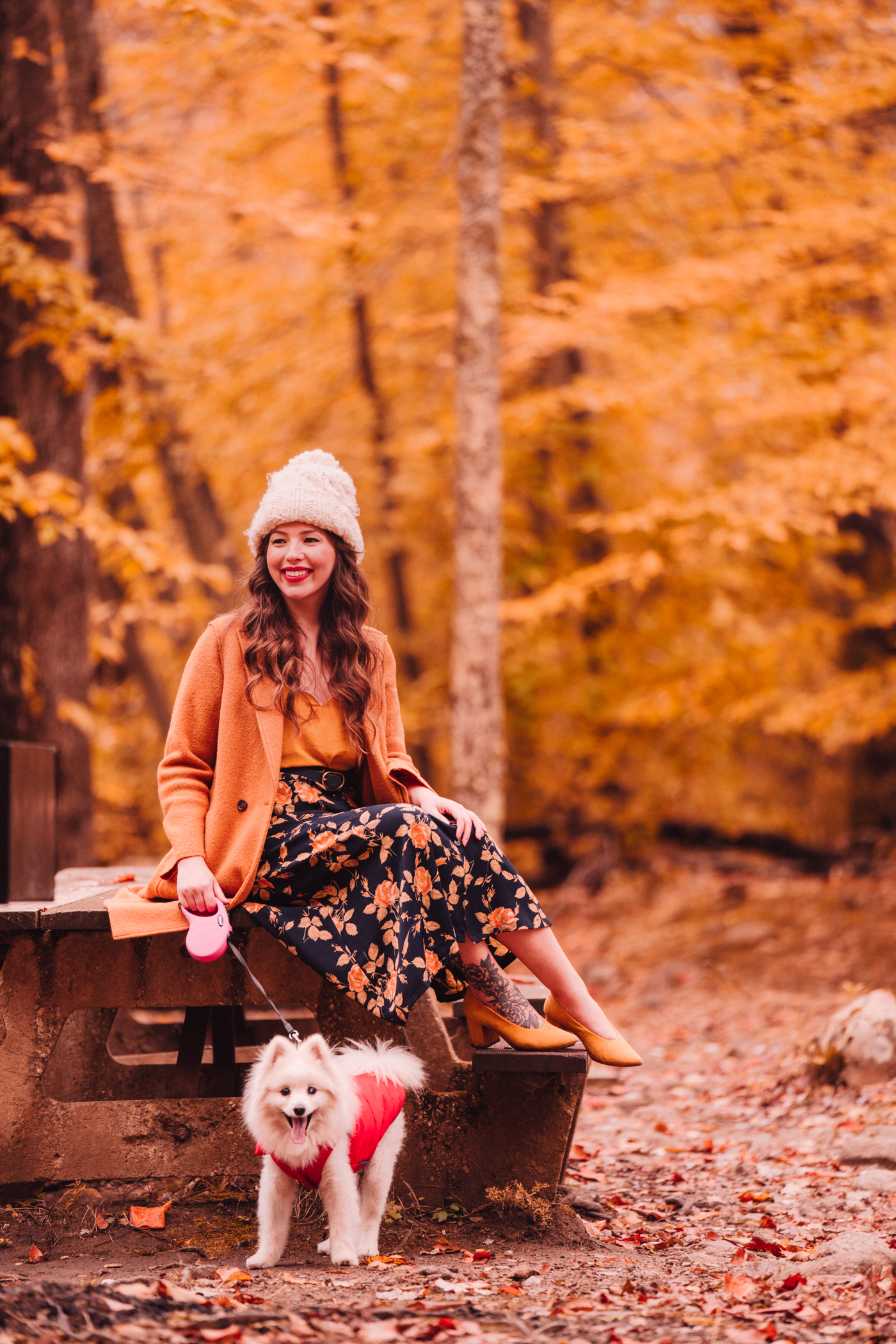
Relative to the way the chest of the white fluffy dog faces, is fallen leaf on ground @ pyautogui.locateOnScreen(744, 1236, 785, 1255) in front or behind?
behind

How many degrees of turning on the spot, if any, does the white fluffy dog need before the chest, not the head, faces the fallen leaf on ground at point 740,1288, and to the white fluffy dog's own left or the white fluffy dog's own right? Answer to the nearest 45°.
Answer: approximately 135° to the white fluffy dog's own left

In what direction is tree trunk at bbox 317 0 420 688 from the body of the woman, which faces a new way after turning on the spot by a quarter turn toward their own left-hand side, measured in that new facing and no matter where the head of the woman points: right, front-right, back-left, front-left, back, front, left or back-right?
front-left

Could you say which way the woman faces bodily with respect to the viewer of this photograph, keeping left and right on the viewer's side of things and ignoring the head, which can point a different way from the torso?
facing the viewer and to the right of the viewer

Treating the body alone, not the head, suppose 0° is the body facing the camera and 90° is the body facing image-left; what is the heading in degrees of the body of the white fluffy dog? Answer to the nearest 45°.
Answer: approximately 45°

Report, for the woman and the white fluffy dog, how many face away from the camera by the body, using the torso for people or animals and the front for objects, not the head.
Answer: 0

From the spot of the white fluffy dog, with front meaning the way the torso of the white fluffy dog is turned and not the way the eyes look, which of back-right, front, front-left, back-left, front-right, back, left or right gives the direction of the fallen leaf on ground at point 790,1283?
back-left
